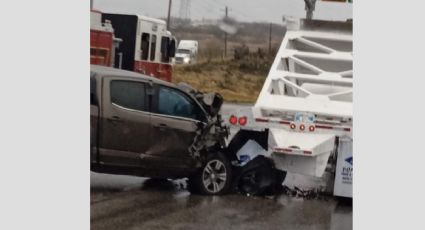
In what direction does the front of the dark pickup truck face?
to the viewer's right

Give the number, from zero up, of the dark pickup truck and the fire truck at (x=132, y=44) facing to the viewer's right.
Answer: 2

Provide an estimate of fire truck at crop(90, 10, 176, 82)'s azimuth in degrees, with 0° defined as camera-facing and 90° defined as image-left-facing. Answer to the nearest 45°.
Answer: approximately 270°
